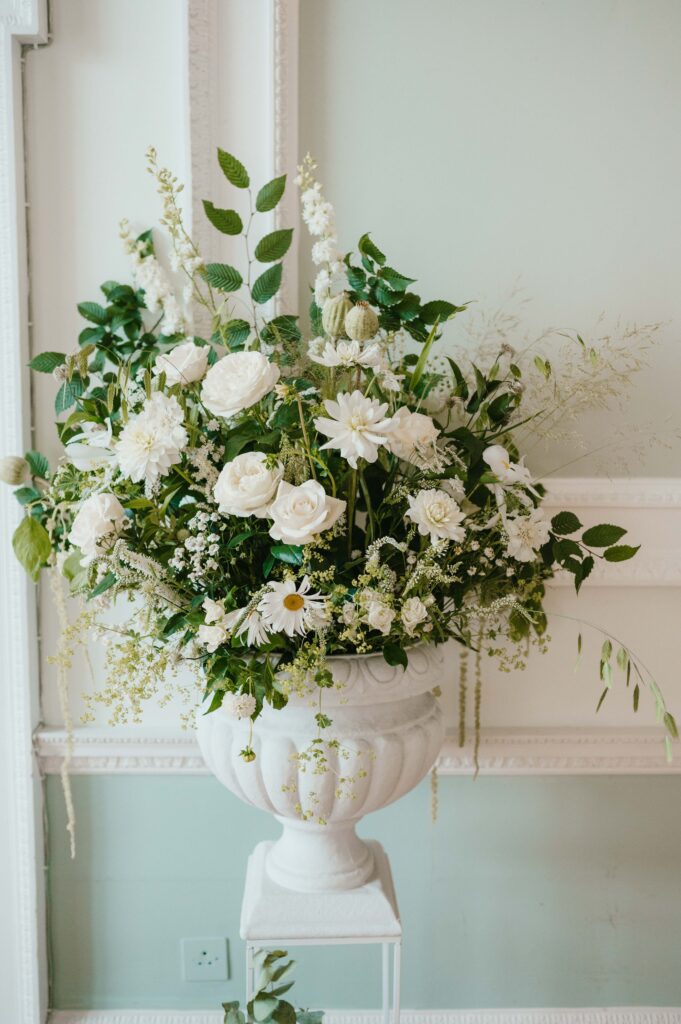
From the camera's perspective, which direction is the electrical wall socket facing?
toward the camera
